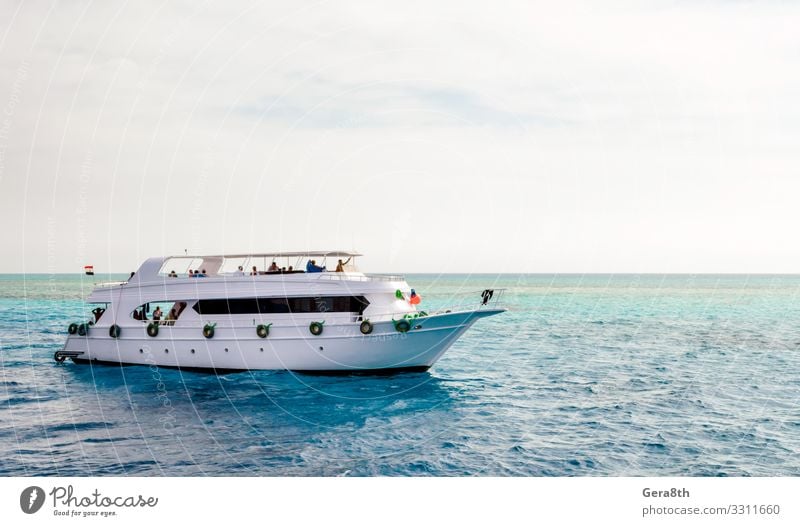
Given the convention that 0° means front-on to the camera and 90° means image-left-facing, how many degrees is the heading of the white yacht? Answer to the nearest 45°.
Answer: approximately 270°
